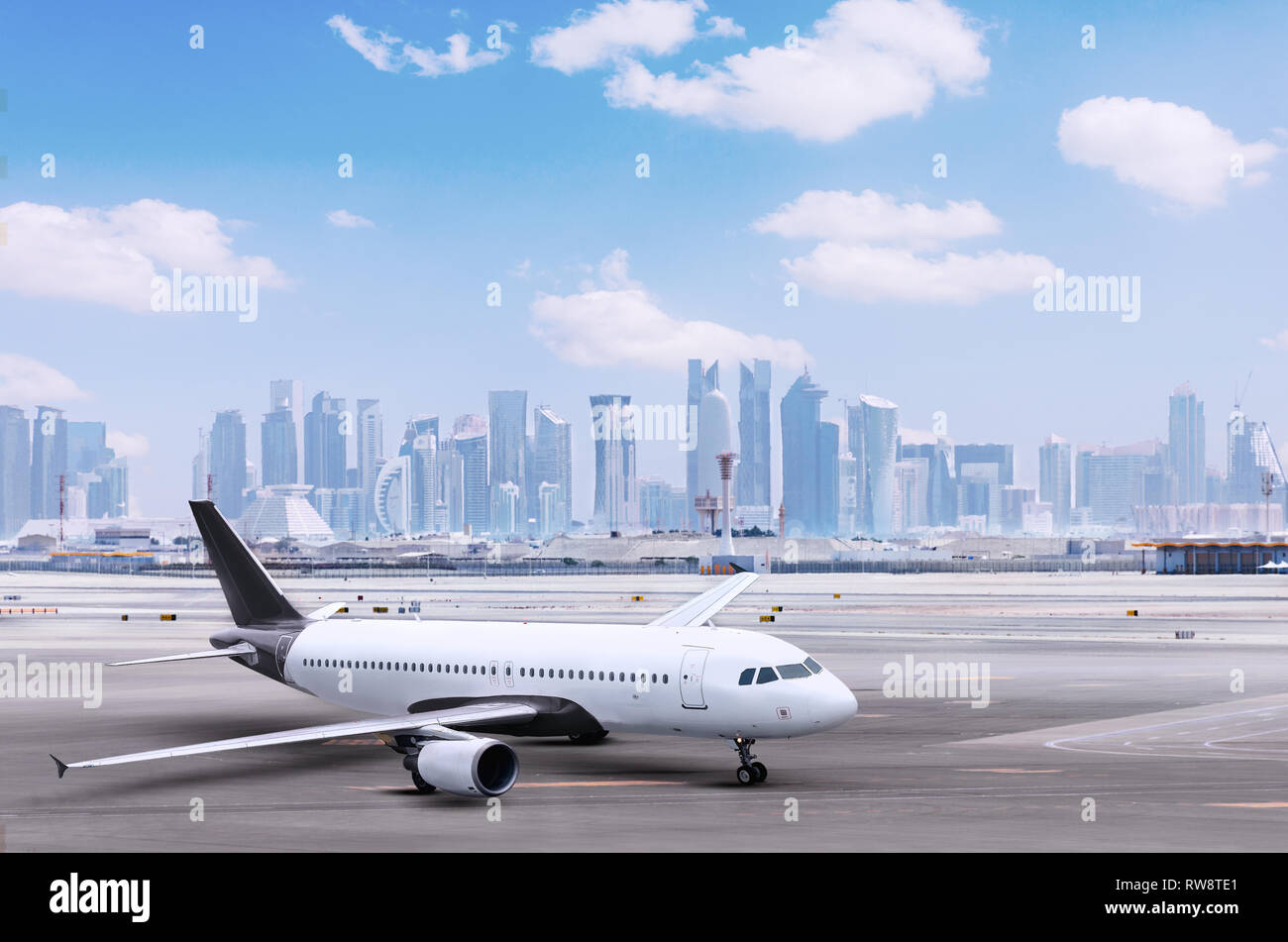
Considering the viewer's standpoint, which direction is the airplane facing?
facing the viewer and to the right of the viewer
